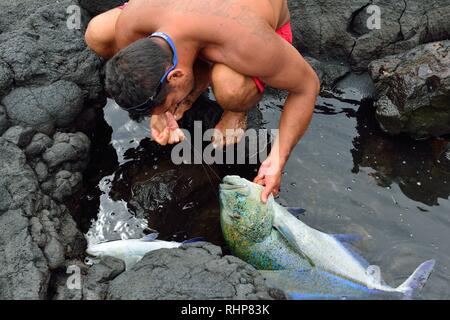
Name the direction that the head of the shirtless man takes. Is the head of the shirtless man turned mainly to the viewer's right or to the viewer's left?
to the viewer's left

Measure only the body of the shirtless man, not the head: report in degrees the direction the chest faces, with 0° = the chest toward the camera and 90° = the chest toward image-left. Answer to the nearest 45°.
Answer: approximately 45°

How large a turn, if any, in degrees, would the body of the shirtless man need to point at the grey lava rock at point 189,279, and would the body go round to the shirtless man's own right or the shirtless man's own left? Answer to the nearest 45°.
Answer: approximately 45° to the shirtless man's own left

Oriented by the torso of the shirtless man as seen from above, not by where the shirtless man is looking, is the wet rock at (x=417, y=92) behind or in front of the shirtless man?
behind

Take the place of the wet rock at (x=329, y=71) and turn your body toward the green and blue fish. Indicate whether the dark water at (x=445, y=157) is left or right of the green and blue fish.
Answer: left
